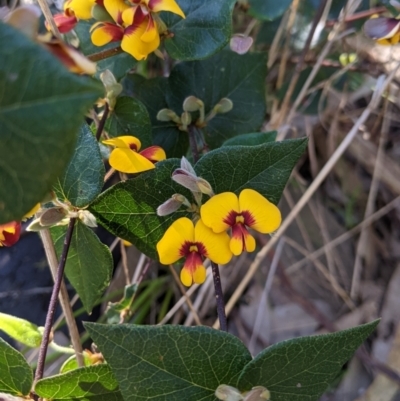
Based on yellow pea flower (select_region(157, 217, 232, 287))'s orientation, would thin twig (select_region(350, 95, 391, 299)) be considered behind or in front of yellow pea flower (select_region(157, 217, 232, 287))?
behind

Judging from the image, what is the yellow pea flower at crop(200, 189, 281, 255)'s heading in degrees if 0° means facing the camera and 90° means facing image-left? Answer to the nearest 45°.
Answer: approximately 0°

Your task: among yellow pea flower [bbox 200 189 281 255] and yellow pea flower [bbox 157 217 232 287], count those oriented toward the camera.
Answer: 2

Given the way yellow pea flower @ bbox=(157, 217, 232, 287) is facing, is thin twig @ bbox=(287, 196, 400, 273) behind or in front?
behind
